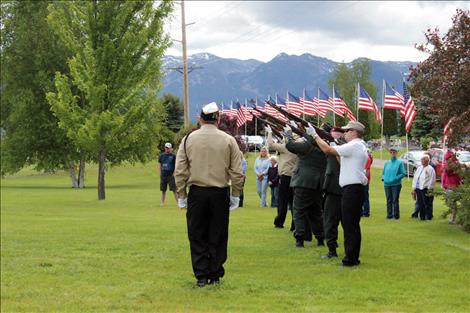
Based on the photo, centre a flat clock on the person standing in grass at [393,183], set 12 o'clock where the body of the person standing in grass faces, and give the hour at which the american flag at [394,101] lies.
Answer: The american flag is roughly at 6 o'clock from the person standing in grass.

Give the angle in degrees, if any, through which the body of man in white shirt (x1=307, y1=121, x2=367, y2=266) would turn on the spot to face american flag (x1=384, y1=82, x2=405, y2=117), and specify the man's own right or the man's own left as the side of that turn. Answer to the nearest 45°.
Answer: approximately 90° to the man's own right

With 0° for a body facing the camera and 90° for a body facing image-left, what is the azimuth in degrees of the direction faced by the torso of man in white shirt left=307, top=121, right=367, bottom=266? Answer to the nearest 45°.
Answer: approximately 90°

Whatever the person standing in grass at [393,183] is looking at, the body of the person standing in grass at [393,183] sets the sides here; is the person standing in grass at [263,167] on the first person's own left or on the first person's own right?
on the first person's own right

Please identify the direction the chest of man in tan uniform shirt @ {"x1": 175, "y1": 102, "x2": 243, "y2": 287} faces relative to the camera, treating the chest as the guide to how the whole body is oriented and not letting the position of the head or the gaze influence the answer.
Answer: away from the camera

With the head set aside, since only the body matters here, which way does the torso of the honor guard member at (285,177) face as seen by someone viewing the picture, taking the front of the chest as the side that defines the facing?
to the viewer's left

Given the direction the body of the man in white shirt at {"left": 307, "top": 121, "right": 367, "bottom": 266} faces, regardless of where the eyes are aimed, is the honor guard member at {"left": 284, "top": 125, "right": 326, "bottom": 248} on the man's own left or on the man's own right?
on the man's own right

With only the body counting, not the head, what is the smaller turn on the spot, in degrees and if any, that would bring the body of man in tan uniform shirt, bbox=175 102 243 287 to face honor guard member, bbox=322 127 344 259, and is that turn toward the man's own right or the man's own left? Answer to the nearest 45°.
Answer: approximately 45° to the man's own right

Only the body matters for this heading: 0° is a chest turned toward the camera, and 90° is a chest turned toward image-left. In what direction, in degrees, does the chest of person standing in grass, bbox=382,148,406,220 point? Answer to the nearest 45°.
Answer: approximately 0°

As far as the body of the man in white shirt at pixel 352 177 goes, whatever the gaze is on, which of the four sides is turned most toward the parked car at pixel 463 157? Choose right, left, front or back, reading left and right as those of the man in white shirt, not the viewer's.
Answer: right
